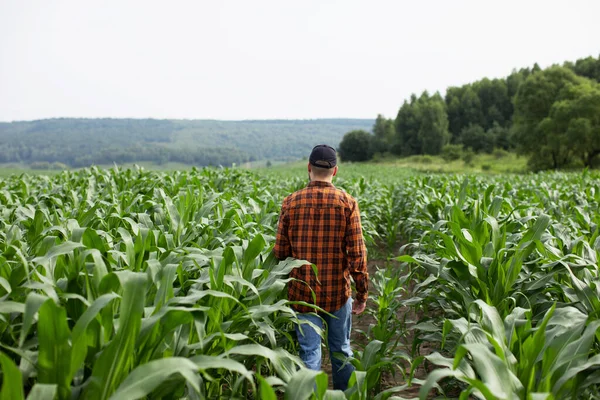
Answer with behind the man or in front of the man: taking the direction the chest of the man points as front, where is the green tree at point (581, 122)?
in front

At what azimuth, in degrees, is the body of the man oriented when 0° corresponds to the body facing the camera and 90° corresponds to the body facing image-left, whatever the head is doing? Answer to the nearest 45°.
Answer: approximately 180°

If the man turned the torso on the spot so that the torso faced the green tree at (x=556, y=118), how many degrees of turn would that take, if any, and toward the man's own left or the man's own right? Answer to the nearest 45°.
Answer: approximately 45° to the man's own right

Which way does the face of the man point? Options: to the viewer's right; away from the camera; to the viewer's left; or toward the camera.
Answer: away from the camera
